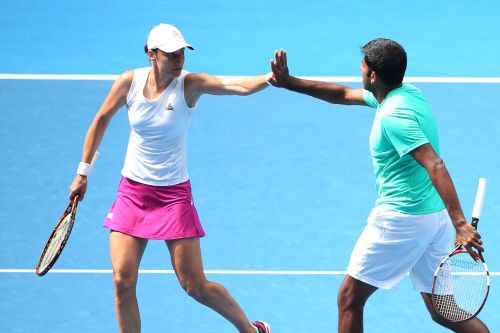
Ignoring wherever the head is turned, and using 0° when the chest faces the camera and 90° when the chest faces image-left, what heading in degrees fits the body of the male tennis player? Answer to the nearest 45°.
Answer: approximately 90°

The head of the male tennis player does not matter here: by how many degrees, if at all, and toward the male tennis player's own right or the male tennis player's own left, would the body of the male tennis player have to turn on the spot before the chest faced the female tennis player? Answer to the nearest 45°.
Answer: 0° — they already face them
